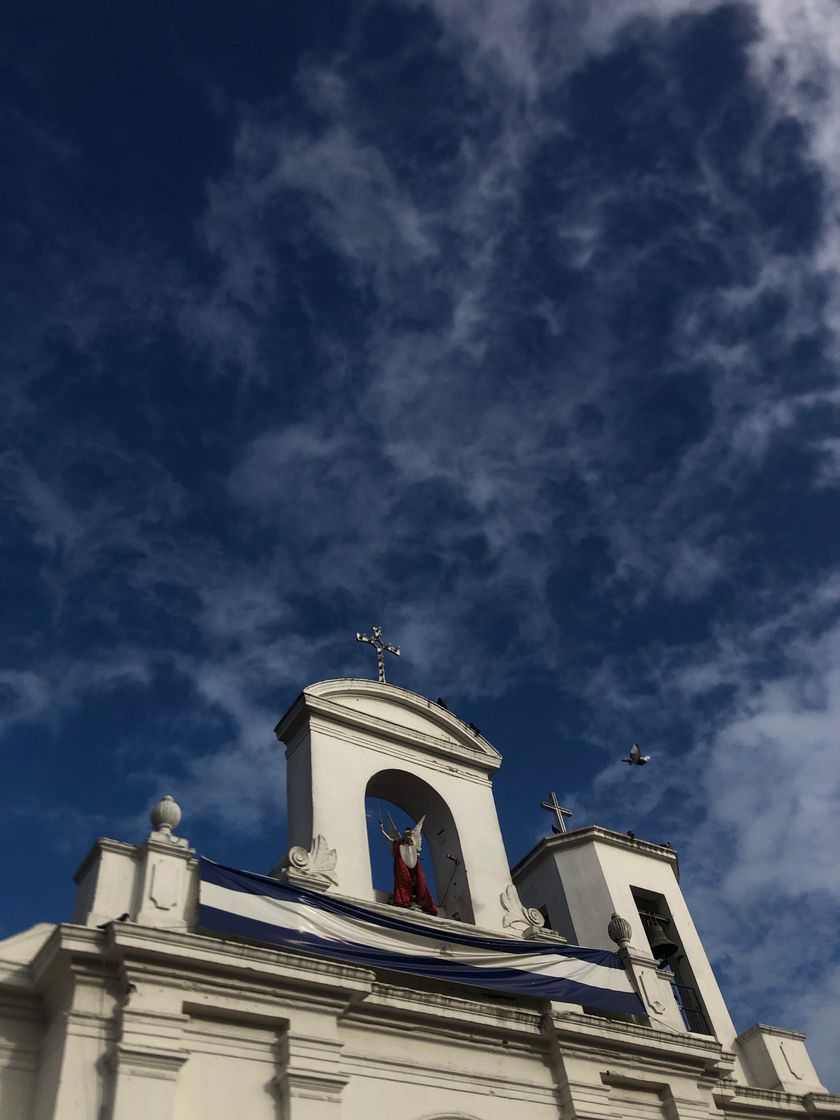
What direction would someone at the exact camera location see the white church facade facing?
facing the viewer and to the right of the viewer
